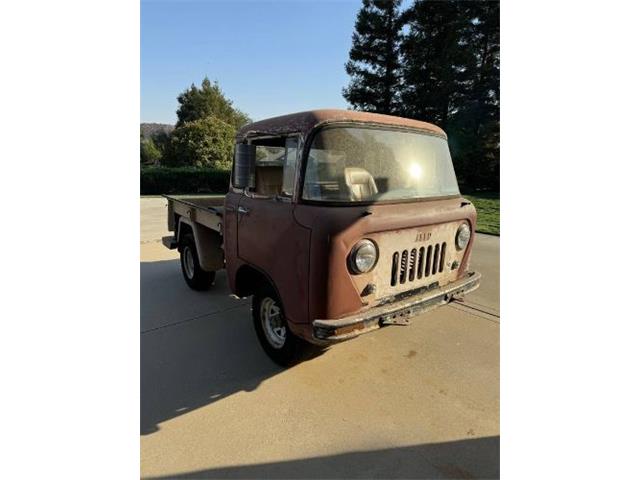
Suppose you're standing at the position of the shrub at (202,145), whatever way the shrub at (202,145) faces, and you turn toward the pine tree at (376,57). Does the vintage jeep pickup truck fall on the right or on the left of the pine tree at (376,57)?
right

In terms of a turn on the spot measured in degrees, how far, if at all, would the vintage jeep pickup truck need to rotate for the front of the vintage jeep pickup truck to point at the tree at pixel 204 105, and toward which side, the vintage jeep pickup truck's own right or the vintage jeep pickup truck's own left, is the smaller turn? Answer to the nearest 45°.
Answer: approximately 135° to the vintage jeep pickup truck's own left

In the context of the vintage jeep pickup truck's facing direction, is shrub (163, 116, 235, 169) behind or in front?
behind

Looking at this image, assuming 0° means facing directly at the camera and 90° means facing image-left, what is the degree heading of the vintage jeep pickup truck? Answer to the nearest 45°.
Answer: approximately 315°

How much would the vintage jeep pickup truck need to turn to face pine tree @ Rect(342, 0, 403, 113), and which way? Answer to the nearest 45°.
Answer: approximately 135° to its left

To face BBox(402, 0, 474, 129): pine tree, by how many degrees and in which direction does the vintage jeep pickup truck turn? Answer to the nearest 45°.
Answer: approximately 135° to its left
